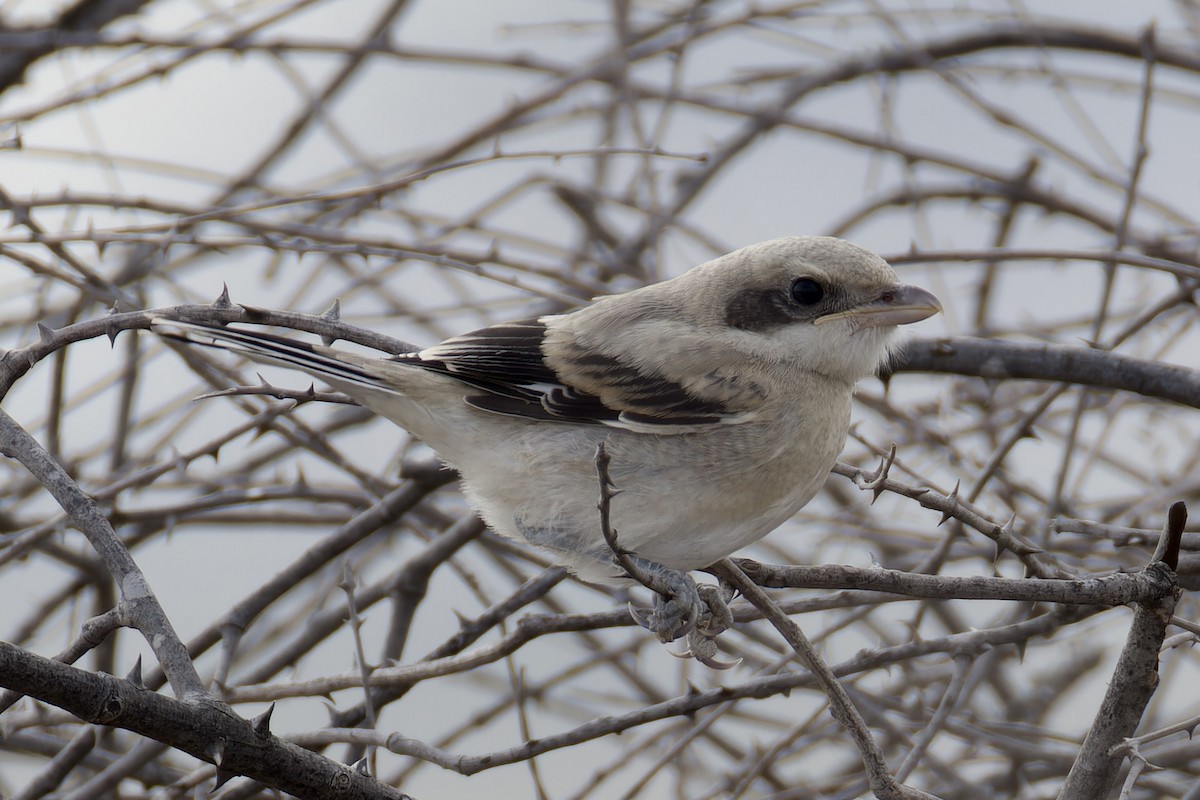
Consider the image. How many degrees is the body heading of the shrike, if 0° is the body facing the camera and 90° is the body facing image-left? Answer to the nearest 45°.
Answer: approximately 270°
